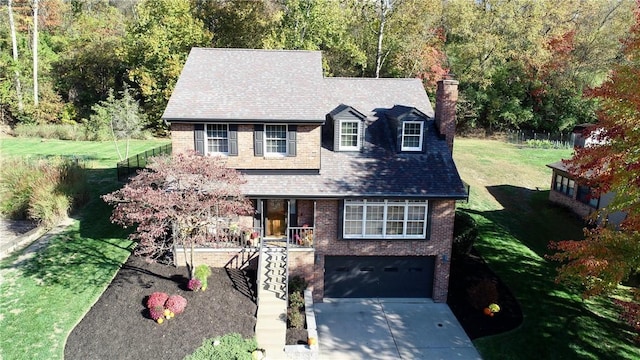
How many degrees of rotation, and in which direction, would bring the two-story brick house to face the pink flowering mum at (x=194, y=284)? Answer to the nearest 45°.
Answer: approximately 45° to its right

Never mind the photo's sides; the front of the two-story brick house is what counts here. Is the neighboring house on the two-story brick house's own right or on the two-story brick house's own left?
on the two-story brick house's own left

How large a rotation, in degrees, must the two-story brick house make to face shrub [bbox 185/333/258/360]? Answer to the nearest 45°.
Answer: approximately 45° to its right

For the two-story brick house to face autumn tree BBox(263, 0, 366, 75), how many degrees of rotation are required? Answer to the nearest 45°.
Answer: approximately 180°

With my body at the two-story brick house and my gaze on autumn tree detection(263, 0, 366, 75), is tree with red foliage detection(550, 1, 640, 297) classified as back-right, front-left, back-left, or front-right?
back-right

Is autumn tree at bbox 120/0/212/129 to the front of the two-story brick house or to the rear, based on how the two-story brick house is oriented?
to the rear

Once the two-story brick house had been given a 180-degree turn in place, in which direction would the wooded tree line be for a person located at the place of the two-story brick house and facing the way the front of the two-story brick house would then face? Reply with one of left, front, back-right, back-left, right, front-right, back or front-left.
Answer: front

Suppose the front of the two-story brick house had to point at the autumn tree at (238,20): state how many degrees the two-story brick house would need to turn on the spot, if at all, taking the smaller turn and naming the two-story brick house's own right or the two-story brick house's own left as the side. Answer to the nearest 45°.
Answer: approximately 180°

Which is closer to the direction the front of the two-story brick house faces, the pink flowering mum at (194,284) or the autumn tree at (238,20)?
the pink flowering mum

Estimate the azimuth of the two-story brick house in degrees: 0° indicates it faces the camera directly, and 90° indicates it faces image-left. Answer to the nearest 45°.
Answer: approximately 0°
